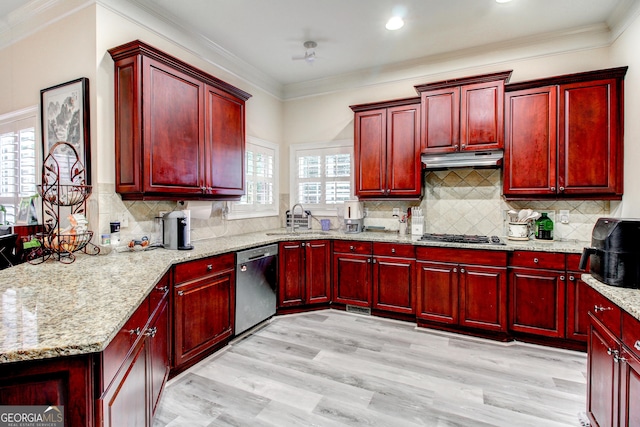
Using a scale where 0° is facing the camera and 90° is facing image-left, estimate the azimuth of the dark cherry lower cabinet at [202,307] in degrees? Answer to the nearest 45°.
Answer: approximately 315°

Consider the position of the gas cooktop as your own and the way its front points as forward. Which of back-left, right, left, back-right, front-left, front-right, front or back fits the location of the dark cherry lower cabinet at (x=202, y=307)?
front-right

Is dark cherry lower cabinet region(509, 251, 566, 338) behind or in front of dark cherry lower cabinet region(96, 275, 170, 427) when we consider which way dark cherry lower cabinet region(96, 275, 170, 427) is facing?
in front

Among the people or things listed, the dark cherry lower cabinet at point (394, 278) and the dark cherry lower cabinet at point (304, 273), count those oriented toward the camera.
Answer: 2

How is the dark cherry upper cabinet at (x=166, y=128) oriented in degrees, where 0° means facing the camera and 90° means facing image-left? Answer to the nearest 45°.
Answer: approximately 315°

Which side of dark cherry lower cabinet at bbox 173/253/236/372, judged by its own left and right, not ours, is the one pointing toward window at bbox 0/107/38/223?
back
